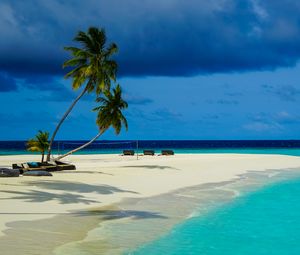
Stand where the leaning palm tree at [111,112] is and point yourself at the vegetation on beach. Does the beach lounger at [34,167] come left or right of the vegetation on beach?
left

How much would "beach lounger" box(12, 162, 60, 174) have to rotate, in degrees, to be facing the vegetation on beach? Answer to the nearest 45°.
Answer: approximately 90° to its left

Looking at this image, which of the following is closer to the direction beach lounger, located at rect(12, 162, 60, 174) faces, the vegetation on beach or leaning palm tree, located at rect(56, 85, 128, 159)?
the leaning palm tree

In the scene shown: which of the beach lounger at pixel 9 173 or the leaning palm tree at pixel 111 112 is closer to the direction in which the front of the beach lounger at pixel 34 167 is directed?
the leaning palm tree

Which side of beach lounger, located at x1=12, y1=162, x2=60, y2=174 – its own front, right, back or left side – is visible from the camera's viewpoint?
right

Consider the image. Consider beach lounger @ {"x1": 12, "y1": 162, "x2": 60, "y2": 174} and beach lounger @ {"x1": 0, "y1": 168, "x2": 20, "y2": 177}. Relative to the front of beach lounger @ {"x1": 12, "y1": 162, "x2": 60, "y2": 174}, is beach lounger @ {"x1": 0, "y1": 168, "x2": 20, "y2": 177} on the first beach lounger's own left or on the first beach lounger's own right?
on the first beach lounger's own right

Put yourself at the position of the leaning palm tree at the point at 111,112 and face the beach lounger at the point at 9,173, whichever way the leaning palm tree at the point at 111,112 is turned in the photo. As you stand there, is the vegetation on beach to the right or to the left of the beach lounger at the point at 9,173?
right
